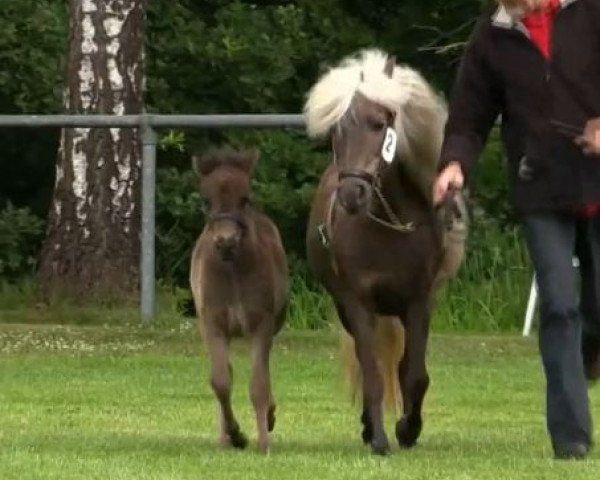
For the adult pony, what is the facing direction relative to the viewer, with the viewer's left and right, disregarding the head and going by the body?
facing the viewer

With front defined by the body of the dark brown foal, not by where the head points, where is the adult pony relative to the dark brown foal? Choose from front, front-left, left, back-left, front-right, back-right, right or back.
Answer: left

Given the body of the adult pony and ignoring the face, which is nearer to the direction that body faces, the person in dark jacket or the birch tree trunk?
the person in dark jacket

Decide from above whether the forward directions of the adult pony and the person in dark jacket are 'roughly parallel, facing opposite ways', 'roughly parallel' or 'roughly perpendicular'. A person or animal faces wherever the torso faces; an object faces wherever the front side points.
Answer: roughly parallel

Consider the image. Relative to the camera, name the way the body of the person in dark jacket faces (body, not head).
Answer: toward the camera

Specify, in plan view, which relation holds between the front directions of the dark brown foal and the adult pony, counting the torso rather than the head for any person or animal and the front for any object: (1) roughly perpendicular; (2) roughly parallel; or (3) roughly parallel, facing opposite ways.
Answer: roughly parallel

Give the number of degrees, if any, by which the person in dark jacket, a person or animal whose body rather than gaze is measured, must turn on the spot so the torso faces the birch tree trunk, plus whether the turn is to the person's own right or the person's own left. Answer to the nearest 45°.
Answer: approximately 135° to the person's own right

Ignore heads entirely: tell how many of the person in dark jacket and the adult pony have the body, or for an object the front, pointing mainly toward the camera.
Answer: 2

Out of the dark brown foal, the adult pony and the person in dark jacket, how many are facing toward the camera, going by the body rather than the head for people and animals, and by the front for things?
3
